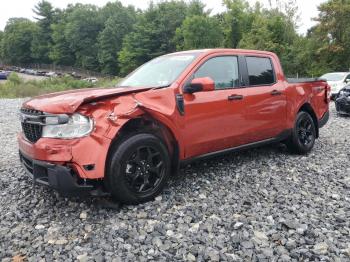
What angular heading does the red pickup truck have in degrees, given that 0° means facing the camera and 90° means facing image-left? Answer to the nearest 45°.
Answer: approximately 45°

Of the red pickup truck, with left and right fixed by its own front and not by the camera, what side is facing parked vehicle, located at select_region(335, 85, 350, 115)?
back

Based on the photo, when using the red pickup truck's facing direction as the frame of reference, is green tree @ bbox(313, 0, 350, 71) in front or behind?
behind

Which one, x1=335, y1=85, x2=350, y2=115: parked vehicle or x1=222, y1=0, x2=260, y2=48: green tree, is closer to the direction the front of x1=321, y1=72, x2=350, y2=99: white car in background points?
the parked vehicle

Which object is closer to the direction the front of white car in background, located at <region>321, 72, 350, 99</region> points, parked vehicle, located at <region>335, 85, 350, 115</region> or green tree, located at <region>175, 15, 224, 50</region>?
the parked vehicle

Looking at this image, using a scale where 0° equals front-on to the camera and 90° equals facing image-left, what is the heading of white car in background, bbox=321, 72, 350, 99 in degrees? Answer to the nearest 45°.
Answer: approximately 45°

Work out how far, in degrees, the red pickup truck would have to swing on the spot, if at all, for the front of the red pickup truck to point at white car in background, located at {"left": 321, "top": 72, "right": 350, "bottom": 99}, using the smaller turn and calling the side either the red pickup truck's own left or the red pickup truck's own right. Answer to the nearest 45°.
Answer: approximately 180°
